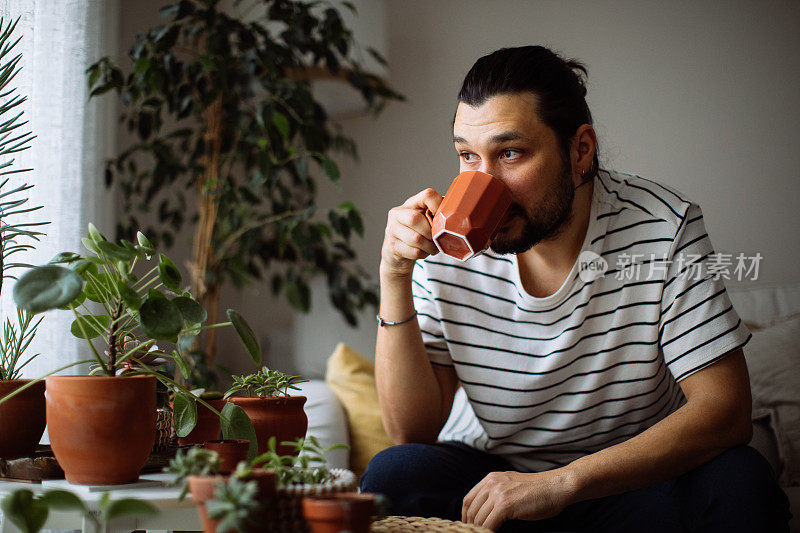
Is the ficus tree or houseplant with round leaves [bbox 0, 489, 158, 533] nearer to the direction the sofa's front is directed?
the houseplant with round leaves

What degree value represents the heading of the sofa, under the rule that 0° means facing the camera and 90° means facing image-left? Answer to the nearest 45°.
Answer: approximately 0°

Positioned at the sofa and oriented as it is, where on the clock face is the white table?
The white table is roughly at 1 o'clock from the sofa.

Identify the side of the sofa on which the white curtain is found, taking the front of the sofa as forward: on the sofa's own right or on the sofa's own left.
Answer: on the sofa's own right

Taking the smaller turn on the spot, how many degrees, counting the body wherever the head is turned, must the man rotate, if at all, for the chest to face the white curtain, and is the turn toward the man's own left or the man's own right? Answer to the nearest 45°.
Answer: approximately 45° to the man's own right

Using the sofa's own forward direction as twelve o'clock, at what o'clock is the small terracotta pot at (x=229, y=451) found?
The small terracotta pot is roughly at 1 o'clock from the sofa.

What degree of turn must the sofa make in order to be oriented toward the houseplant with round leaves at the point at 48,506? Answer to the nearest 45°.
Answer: approximately 45° to its right
